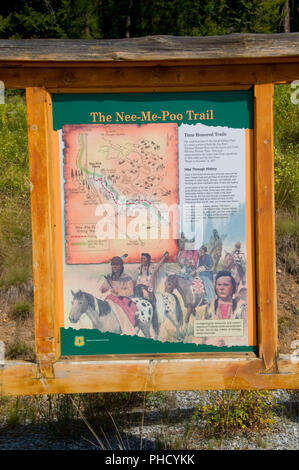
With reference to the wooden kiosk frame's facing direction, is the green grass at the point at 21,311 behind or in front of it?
behind

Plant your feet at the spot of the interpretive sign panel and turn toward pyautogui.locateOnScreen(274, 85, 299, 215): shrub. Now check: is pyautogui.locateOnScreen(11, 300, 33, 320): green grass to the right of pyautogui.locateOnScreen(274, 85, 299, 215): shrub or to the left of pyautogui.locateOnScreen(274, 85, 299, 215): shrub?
left

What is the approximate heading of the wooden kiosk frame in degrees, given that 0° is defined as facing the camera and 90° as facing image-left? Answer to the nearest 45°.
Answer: approximately 0°

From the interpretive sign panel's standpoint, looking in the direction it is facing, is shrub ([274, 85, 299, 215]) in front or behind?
behind

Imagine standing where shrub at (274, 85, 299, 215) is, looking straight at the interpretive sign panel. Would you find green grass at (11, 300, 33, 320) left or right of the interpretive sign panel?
right

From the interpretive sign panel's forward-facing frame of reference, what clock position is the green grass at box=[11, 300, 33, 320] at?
The green grass is roughly at 5 o'clock from the interpretive sign panel.

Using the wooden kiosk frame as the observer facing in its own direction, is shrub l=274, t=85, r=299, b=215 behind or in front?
behind
